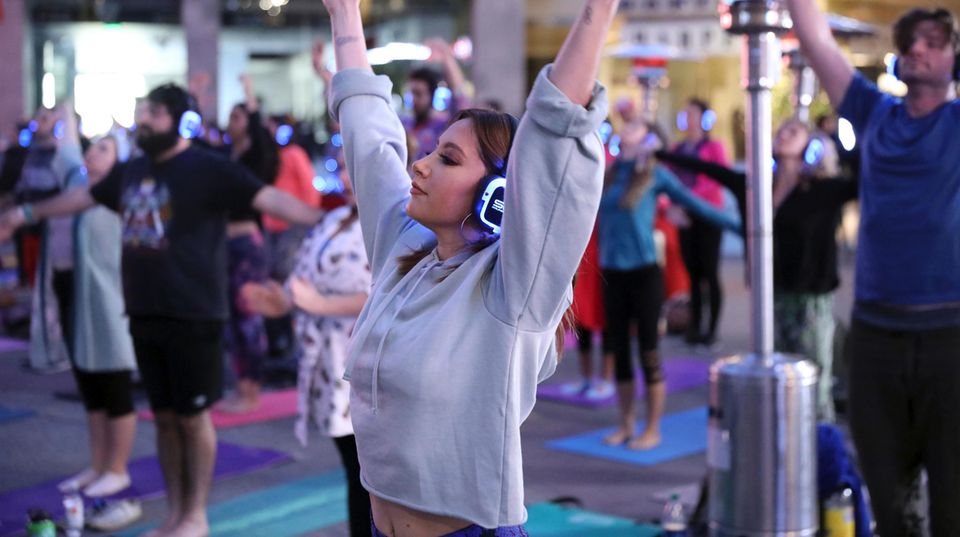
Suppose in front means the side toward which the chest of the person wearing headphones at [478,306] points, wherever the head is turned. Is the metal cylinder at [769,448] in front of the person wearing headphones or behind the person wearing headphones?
behind

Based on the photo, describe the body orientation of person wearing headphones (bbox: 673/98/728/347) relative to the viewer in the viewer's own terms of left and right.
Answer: facing the viewer and to the left of the viewer

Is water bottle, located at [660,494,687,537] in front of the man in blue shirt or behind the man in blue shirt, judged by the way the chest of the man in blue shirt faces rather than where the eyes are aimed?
behind

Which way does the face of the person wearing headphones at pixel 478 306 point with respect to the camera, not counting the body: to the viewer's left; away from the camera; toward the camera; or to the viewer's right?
to the viewer's left

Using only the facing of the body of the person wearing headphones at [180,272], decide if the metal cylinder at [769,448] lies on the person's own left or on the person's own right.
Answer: on the person's own left

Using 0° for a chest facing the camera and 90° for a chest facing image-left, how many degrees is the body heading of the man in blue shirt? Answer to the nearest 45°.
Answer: approximately 0°

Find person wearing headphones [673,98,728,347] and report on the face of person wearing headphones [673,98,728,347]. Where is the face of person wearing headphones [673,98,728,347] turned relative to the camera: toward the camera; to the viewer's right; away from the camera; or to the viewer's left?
toward the camera

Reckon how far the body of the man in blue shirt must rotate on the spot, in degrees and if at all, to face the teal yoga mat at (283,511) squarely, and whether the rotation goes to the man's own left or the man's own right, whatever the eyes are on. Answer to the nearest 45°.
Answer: approximately 135° to the man's own right

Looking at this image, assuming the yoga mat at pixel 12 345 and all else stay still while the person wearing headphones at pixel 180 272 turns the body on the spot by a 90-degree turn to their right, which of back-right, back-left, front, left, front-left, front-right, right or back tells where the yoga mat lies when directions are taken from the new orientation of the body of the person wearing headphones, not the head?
front-right

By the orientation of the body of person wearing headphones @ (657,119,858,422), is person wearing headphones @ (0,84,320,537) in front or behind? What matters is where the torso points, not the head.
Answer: in front
